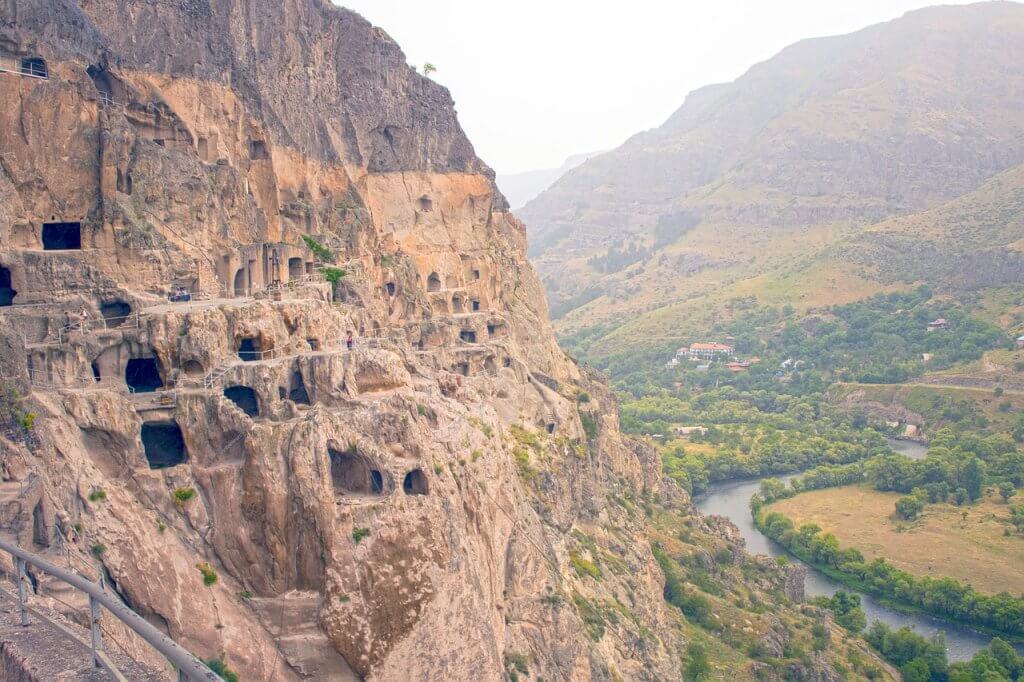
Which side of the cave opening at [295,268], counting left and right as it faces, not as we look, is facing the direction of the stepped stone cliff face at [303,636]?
front

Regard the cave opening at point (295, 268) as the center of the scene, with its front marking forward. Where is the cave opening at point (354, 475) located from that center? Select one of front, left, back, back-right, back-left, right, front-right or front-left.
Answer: front

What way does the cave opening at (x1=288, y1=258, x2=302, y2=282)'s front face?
toward the camera

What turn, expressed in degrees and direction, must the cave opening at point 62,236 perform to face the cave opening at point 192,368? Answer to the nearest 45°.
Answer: approximately 45° to its left

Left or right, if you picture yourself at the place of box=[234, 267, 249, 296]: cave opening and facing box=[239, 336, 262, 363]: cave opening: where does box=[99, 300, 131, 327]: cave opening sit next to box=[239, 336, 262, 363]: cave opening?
right

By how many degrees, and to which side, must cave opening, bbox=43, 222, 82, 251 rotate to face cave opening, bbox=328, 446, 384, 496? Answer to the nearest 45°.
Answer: approximately 45° to its left

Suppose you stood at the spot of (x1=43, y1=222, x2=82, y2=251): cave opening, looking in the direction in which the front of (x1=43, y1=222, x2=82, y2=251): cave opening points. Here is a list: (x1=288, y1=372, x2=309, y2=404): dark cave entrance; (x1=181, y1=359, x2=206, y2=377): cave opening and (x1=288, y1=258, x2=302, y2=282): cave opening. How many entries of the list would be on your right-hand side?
0

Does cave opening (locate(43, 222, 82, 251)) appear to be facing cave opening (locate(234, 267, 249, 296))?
no

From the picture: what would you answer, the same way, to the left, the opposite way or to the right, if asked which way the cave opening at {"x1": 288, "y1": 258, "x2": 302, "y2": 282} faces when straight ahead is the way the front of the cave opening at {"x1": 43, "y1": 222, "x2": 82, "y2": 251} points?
the same way

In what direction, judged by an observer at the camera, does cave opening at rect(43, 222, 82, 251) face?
facing the viewer
